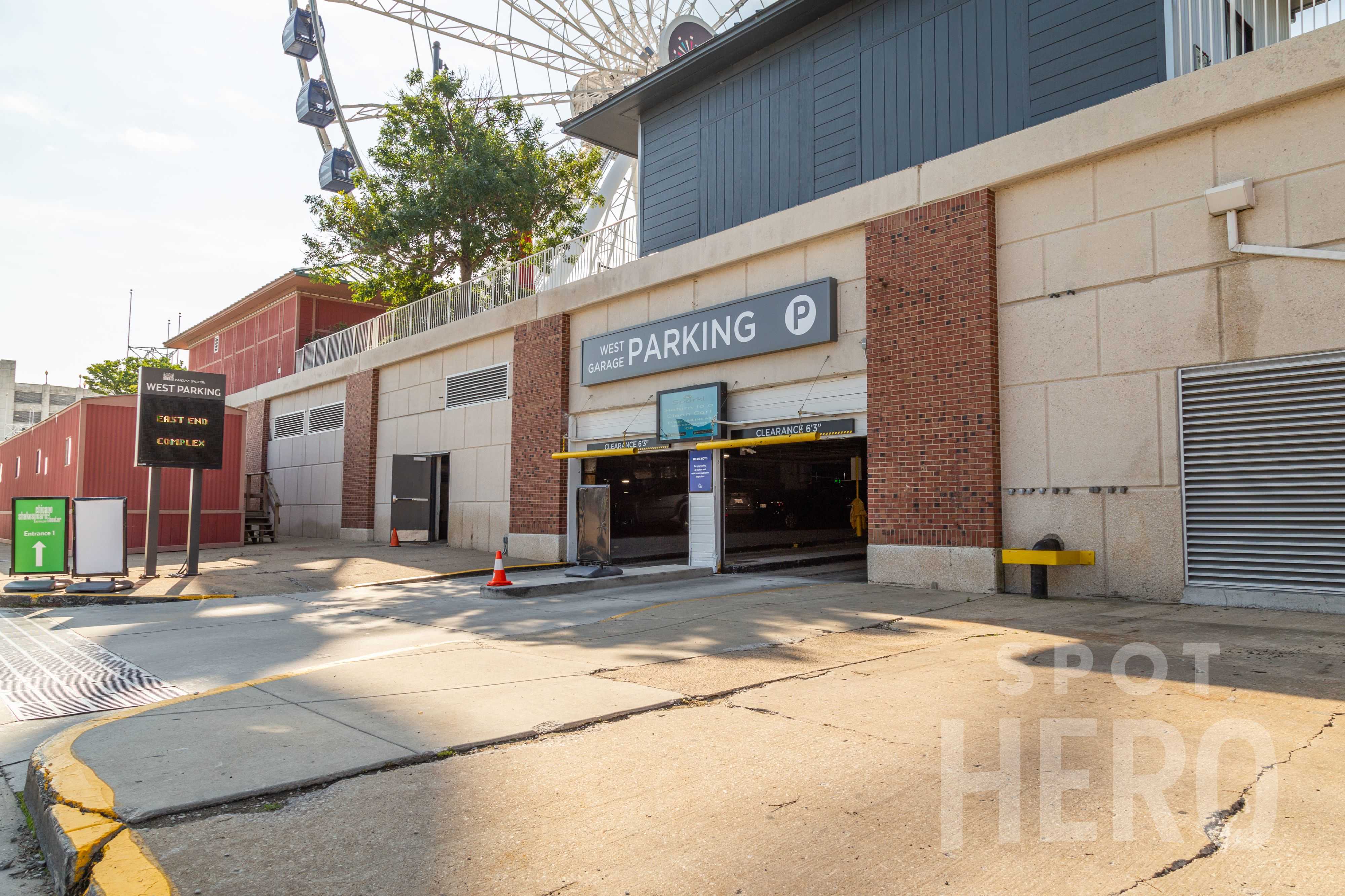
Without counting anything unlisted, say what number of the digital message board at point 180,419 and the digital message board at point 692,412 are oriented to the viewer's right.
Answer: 0

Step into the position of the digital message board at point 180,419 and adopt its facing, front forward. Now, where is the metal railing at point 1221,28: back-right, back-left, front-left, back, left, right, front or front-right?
front-left

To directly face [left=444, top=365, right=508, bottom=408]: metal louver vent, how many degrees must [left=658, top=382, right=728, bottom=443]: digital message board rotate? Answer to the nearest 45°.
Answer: approximately 90° to its right

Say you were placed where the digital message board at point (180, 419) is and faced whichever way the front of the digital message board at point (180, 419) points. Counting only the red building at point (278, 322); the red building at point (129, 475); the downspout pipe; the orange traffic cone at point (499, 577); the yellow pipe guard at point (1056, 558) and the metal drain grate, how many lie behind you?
2

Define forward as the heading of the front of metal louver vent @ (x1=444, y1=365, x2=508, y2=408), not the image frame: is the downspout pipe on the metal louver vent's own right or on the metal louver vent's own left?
on the metal louver vent's own left

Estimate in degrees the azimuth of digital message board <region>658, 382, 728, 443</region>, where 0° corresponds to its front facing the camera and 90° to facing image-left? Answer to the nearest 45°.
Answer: approximately 45°

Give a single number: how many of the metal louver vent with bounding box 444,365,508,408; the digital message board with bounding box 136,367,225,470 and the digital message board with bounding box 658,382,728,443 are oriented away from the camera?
0

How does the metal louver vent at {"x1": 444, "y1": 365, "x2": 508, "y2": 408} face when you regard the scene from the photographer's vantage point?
facing the viewer and to the left of the viewer

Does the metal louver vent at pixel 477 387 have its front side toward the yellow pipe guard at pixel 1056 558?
no

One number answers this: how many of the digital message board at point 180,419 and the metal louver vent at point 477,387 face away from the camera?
0

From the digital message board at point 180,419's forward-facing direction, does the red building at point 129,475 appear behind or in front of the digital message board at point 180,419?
behind

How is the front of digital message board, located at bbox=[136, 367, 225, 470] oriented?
toward the camera

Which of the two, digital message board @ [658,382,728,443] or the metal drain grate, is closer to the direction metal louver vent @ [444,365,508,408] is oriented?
the metal drain grate

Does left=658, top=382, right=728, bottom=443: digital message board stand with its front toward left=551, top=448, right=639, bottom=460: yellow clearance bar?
no

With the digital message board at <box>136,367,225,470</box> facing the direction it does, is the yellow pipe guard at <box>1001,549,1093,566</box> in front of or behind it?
in front

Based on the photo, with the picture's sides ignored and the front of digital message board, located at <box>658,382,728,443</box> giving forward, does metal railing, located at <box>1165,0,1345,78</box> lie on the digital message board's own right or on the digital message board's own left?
on the digital message board's own left

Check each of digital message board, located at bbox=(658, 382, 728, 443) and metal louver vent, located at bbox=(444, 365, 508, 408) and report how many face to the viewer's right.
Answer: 0

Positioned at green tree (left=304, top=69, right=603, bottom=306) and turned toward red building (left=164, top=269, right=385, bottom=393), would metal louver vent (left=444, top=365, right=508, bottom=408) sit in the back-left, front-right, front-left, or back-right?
back-left

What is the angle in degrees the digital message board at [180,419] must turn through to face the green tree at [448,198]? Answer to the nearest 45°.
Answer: approximately 135° to its left
